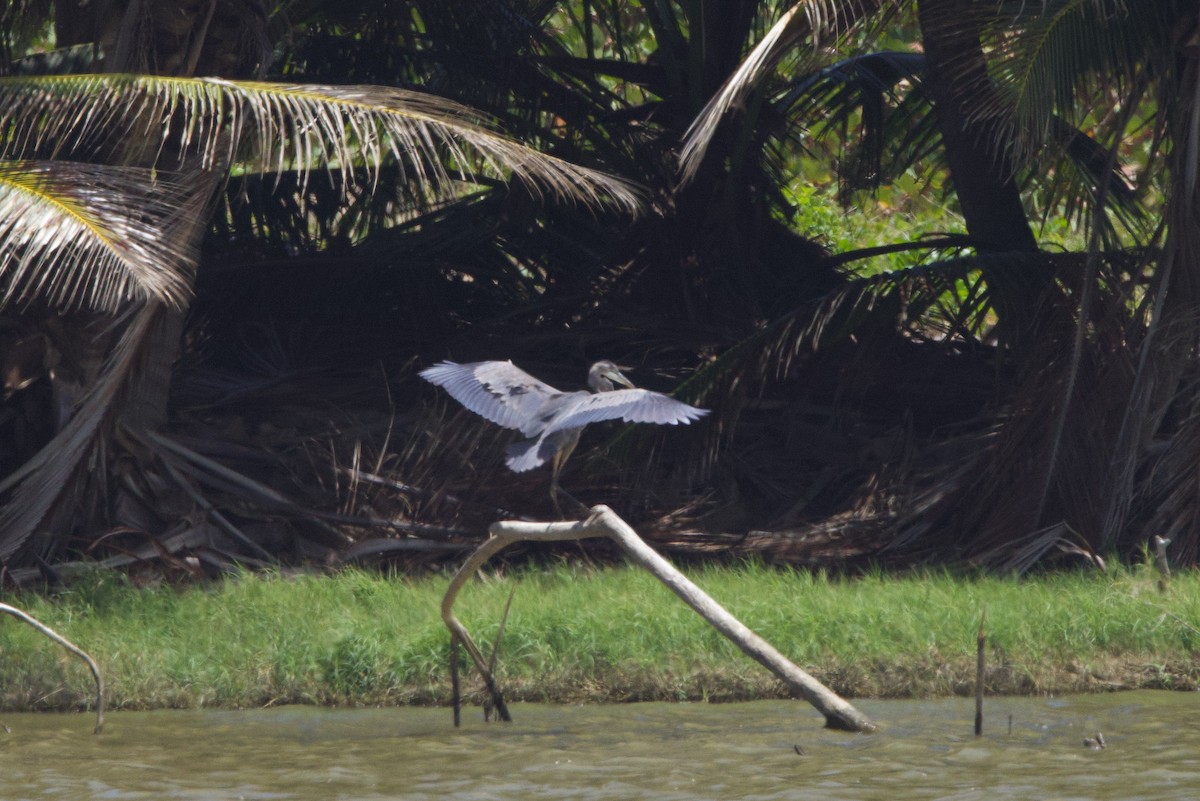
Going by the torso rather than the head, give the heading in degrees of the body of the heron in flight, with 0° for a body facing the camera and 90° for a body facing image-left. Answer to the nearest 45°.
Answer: approximately 225°

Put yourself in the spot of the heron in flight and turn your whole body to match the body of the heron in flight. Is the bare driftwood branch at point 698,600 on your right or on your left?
on your right

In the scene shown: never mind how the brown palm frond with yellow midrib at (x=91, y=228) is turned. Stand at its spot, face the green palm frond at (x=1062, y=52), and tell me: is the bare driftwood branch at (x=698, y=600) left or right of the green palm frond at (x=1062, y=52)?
right

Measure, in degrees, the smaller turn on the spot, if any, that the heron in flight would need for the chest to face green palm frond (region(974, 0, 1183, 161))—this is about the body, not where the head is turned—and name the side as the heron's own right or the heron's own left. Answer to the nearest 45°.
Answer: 0° — it already faces it

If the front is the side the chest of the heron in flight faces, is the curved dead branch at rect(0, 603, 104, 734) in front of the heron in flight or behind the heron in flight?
behind

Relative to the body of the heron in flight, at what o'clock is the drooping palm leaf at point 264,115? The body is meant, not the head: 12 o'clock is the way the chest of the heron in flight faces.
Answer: The drooping palm leaf is roughly at 9 o'clock from the heron in flight.

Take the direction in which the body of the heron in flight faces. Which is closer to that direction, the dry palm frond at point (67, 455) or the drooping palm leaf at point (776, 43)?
the drooping palm leaf

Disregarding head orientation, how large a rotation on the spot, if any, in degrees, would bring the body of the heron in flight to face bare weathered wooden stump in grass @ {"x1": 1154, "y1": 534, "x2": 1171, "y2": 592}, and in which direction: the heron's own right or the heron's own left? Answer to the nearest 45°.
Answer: approximately 45° to the heron's own right

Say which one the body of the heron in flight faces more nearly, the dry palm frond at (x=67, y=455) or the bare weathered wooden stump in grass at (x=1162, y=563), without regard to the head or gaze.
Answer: the bare weathered wooden stump in grass

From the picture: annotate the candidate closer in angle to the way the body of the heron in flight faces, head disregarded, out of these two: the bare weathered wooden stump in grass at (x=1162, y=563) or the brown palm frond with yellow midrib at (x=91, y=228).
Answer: the bare weathered wooden stump in grass
